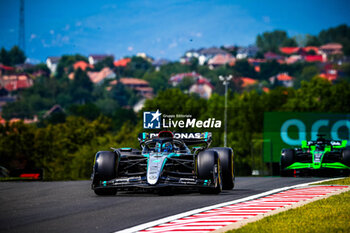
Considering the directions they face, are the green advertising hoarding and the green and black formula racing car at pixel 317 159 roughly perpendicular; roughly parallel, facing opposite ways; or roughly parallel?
roughly parallel

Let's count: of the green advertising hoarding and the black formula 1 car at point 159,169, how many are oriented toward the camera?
2

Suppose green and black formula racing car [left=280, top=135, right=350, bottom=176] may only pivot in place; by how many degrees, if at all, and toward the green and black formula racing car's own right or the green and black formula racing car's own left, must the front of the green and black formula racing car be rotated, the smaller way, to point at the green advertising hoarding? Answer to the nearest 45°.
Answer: approximately 180°

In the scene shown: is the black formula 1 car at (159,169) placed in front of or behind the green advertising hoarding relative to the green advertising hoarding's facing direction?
in front

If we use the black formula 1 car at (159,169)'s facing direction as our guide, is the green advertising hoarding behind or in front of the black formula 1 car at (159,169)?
behind

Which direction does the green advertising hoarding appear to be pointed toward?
toward the camera

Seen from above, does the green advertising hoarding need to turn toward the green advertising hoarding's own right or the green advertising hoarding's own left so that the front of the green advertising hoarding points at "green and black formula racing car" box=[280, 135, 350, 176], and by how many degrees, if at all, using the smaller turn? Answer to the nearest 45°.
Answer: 0° — it already faces it

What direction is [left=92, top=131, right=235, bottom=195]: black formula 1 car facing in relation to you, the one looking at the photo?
facing the viewer

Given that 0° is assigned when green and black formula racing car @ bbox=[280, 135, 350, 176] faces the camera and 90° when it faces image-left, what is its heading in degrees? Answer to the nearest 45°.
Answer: approximately 0°

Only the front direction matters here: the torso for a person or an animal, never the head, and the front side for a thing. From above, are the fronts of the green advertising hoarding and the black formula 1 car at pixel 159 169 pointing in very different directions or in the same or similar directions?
same or similar directions
